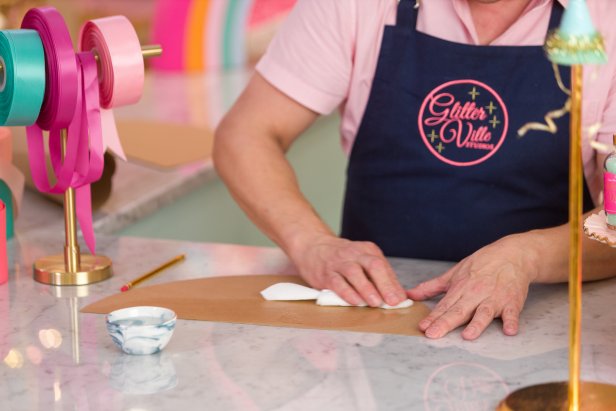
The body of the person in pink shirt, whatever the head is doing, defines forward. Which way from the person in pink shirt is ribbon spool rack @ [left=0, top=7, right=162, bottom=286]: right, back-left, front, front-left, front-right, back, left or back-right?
front-right

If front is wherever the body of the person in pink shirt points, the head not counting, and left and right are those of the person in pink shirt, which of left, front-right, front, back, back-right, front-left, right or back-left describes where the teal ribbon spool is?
front-right

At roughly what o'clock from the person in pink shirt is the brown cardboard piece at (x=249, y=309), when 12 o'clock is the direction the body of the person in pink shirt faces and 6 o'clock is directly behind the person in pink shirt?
The brown cardboard piece is roughly at 1 o'clock from the person in pink shirt.

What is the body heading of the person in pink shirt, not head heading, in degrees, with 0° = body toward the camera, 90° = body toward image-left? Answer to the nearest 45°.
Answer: approximately 0°

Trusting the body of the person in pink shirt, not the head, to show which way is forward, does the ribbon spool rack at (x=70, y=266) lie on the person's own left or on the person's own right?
on the person's own right

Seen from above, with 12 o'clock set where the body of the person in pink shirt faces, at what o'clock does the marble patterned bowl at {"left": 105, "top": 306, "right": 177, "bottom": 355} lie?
The marble patterned bowl is roughly at 1 o'clock from the person in pink shirt.
